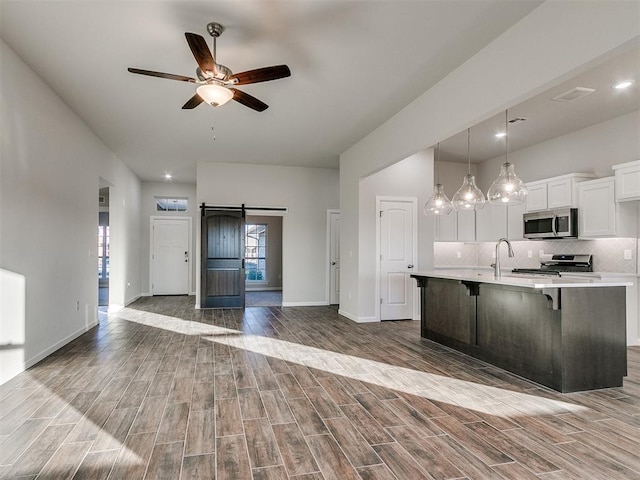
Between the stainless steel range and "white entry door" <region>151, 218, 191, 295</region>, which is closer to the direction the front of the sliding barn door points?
the stainless steel range

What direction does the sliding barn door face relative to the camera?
toward the camera

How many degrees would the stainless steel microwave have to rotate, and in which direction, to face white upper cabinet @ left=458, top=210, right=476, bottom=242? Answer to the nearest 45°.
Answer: approximately 90° to its right

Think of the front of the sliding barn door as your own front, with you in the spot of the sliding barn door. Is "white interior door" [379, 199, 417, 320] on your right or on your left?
on your left

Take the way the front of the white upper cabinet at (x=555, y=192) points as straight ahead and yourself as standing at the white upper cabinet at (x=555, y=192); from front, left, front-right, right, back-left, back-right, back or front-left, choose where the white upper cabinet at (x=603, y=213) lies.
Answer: left

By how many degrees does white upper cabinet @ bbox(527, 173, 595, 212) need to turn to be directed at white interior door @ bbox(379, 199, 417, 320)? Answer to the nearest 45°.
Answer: approximately 45° to its right

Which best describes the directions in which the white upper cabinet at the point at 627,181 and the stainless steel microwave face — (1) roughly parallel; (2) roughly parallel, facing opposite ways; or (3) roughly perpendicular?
roughly parallel

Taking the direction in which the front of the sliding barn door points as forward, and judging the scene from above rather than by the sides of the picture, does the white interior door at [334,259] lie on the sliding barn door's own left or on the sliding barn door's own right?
on the sliding barn door's own left

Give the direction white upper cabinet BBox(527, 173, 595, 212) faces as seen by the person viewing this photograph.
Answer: facing the viewer and to the left of the viewer

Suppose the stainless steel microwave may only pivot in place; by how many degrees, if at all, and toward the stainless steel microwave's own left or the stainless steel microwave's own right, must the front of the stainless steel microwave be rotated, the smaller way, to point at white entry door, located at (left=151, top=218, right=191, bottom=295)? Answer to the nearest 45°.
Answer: approximately 45° to the stainless steel microwave's own right

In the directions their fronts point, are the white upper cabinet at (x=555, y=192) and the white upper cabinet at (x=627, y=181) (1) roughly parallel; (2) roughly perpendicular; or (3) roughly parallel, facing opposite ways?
roughly parallel

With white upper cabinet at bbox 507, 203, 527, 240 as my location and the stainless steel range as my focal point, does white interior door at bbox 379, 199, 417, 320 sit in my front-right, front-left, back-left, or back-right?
back-right

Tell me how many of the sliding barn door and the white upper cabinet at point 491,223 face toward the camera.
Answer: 2

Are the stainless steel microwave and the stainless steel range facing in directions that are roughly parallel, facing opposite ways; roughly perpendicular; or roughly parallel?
roughly parallel

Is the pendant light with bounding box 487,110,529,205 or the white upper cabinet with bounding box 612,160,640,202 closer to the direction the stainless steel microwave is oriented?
the pendant light

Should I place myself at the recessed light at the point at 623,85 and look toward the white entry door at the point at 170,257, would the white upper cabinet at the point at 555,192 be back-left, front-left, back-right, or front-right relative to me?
front-right

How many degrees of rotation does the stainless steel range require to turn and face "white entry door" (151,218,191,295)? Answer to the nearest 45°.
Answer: approximately 45° to its right

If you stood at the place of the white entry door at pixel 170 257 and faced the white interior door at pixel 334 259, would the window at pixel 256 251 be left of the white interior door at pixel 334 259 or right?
left

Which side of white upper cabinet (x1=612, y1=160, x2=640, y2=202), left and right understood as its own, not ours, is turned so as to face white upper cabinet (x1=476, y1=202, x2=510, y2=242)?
right
